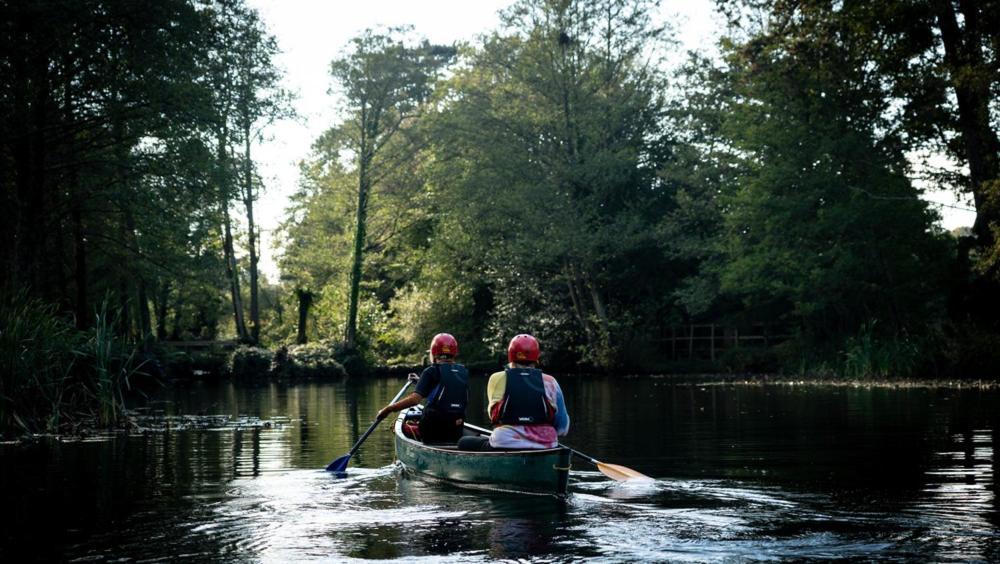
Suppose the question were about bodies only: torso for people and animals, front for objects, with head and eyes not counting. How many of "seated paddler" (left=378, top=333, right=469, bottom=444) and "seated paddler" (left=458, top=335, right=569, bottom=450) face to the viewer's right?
0

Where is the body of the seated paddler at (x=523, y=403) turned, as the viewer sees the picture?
away from the camera

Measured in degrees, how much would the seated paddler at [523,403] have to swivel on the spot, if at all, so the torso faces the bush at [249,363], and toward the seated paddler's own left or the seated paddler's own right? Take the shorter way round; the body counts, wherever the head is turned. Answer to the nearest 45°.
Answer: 0° — they already face it

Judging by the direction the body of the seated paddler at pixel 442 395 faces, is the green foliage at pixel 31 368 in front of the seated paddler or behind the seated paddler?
in front

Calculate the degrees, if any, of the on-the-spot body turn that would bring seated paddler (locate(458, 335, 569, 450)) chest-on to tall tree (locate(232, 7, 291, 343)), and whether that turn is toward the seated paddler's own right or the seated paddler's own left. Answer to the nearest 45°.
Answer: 0° — they already face it

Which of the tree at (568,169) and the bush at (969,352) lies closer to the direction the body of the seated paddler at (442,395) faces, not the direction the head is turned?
the tree

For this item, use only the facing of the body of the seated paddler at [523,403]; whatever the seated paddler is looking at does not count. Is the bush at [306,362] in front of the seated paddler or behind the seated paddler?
in front

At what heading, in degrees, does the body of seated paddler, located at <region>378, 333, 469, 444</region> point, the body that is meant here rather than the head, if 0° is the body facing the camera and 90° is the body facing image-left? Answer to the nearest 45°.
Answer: approximately 135°

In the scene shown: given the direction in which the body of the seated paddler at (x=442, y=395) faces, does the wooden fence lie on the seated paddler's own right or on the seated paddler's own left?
on the seated paddler's own right

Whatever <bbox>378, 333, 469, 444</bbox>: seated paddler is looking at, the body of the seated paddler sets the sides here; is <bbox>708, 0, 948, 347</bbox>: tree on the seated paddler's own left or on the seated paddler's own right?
on the seated paddler's own right
